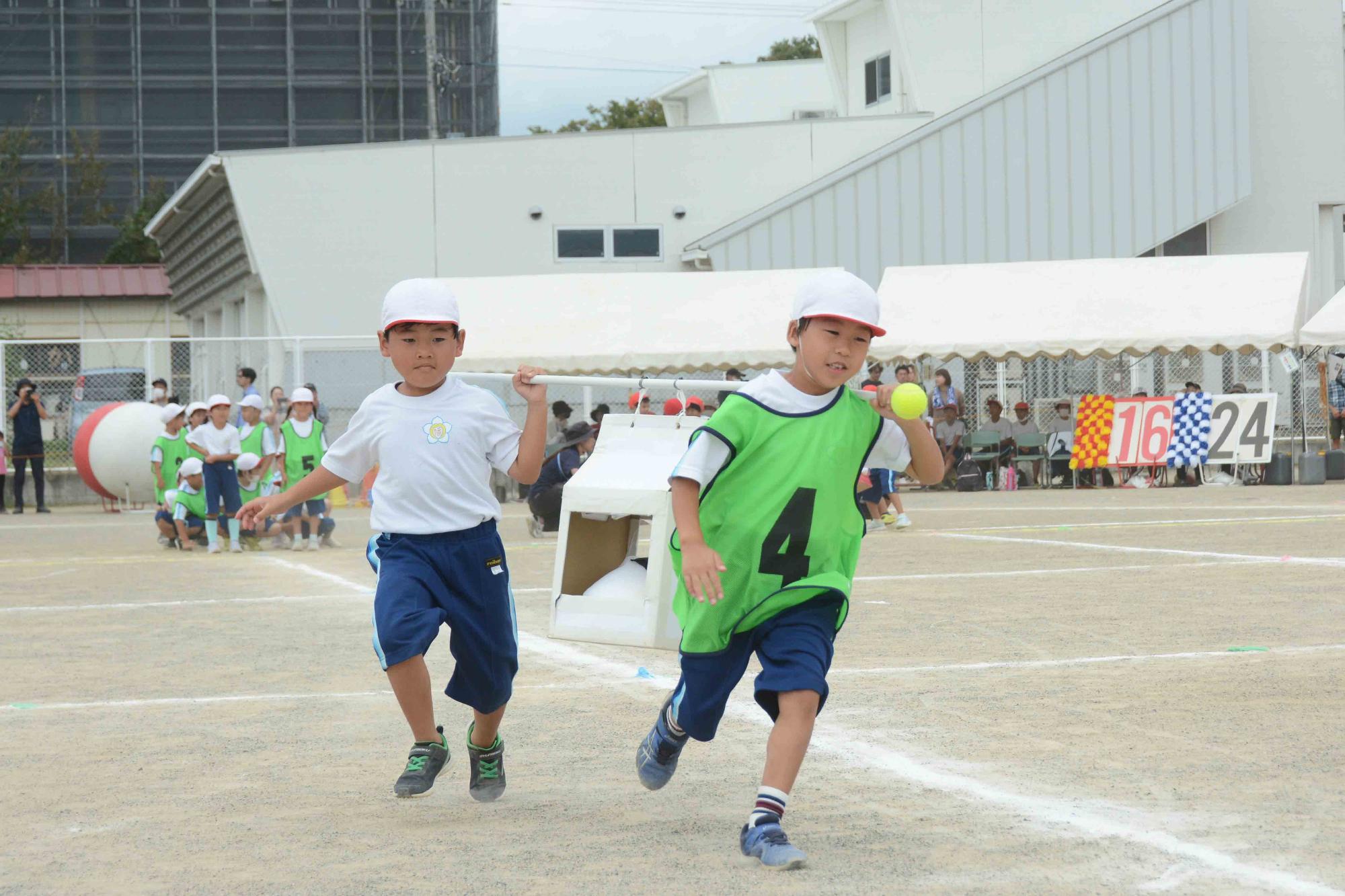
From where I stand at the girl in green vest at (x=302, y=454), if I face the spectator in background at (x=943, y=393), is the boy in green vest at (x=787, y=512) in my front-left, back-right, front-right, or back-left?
back-right

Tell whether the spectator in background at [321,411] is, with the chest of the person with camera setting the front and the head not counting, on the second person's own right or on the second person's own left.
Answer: on the second person's own left

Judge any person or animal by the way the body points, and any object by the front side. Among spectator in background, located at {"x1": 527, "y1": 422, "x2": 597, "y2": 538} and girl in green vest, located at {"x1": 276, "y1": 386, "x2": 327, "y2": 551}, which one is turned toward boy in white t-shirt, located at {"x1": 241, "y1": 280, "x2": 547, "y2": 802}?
the girl in green vest

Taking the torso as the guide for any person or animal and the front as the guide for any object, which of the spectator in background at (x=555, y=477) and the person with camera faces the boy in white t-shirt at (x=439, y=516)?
the person with camera

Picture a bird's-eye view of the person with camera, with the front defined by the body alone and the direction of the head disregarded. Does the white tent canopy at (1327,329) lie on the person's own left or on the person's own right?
on the person's own left

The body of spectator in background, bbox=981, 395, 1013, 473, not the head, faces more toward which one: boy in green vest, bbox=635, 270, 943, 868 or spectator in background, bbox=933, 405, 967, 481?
the boy in green vest

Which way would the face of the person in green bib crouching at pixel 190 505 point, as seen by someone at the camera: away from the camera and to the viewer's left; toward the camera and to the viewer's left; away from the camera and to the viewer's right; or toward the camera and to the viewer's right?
toward the camera and to the viewer's right

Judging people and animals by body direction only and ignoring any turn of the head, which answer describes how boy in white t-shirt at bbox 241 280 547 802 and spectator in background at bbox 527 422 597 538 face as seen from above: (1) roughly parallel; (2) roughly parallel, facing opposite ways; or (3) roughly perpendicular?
roughly perpendicular

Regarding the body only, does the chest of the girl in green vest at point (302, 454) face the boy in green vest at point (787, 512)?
yes

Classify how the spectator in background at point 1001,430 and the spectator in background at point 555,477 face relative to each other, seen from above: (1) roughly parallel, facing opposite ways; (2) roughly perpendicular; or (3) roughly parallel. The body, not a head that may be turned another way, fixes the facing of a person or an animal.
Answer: roughly perpendicular
